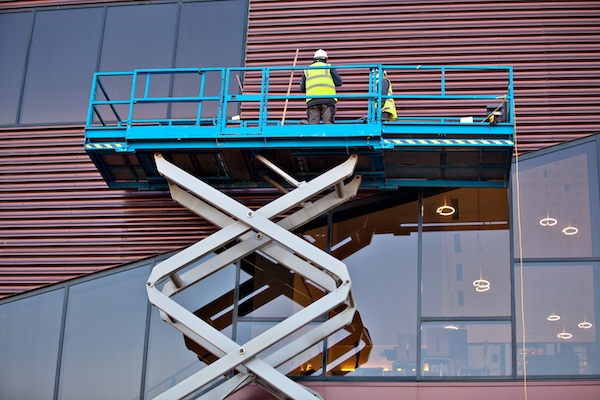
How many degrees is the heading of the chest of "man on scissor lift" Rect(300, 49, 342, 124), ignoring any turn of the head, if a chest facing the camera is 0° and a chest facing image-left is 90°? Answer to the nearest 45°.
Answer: approximately 180°
